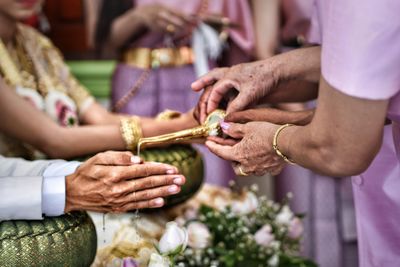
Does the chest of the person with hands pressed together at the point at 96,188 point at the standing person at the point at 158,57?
no

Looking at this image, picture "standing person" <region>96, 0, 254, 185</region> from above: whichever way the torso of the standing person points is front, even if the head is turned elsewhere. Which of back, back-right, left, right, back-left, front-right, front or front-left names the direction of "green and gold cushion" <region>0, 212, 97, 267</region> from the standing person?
front

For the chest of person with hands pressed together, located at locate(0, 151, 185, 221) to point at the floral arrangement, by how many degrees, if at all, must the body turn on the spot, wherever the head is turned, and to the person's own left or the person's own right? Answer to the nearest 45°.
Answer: approximately 45° to the person's own left

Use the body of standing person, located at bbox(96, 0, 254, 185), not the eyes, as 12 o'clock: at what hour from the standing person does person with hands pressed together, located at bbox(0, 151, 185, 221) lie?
The person with hands pressed together is roughly at 12 o'clock from the standing person.

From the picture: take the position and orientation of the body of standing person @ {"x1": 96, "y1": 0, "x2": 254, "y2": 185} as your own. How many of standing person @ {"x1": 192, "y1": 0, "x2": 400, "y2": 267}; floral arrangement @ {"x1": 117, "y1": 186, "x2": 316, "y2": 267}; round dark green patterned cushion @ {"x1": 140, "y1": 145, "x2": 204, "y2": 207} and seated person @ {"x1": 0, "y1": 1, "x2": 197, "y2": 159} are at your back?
0

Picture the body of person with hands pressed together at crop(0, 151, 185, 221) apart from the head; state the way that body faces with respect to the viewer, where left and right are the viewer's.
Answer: facing to the right of the viewer

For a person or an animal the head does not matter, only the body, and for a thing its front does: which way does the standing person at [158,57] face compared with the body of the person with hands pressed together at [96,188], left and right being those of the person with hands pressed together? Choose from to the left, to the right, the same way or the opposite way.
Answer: to the right

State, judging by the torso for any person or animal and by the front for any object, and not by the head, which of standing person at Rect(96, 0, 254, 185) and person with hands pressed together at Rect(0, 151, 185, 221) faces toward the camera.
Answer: the standing person

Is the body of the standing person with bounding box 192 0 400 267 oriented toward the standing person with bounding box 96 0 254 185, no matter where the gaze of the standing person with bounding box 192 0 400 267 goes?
no

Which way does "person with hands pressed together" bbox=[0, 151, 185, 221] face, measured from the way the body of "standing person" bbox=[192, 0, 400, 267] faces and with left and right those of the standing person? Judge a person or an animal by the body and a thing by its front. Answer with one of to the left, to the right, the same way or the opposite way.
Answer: the opposite way

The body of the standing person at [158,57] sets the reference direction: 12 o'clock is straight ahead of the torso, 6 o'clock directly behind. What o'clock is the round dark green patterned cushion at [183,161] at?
The round dark green patterned cushion is roughly at 12 o'clock from the standing person.

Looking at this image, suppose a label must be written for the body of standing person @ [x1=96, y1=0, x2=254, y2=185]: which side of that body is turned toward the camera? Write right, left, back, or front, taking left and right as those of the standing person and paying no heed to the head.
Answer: front

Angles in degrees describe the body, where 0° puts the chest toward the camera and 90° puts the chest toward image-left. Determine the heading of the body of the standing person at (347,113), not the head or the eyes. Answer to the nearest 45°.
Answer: approximately 90°

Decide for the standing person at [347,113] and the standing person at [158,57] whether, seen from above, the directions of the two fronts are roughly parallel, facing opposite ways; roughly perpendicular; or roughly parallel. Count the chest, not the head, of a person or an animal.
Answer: roughly perpendicular

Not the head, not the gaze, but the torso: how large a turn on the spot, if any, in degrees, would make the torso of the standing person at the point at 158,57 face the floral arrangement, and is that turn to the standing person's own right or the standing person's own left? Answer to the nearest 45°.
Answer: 0° — they already face it

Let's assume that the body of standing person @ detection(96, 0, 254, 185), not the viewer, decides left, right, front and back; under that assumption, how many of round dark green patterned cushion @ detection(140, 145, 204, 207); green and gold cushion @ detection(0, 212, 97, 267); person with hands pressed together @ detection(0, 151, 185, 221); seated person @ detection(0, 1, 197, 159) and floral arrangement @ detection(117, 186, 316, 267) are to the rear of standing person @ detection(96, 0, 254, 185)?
0
